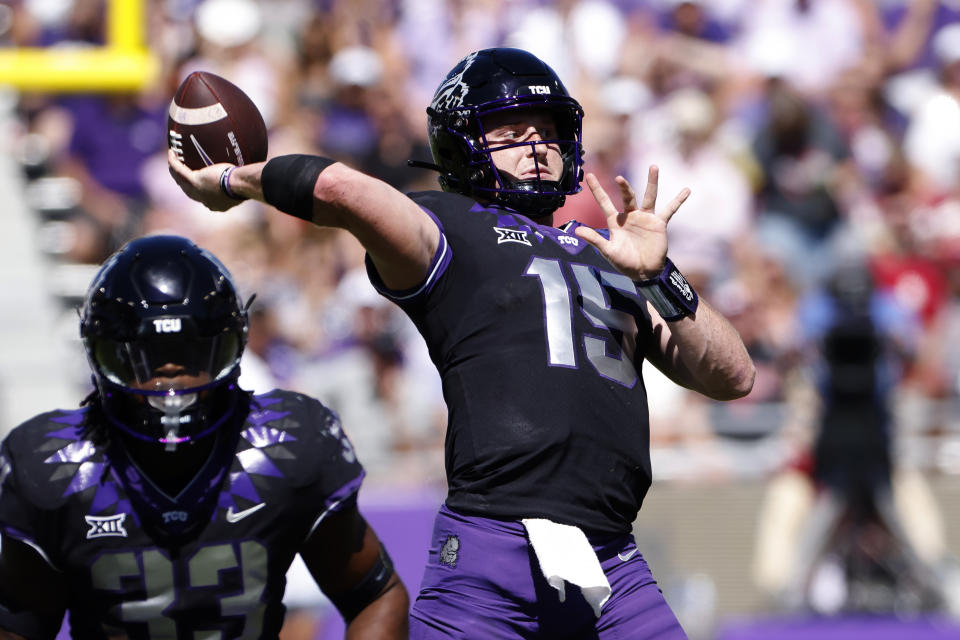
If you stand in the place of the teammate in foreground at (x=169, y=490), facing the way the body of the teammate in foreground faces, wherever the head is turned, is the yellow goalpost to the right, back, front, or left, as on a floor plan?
back

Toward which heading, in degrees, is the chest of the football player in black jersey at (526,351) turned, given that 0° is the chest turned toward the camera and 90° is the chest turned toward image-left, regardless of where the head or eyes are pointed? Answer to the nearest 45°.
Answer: approximately 315°

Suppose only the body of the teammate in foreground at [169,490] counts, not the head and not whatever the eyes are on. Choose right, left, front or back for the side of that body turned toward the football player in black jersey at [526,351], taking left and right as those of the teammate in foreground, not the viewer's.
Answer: back

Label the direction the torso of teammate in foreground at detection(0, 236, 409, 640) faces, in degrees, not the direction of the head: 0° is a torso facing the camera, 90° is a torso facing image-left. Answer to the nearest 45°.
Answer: approximately 0°

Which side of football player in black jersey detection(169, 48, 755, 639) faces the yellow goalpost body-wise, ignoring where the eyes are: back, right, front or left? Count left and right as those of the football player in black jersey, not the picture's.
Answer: back

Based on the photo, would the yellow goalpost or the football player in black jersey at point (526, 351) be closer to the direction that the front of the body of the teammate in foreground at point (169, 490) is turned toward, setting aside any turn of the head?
the football player in black jersey
